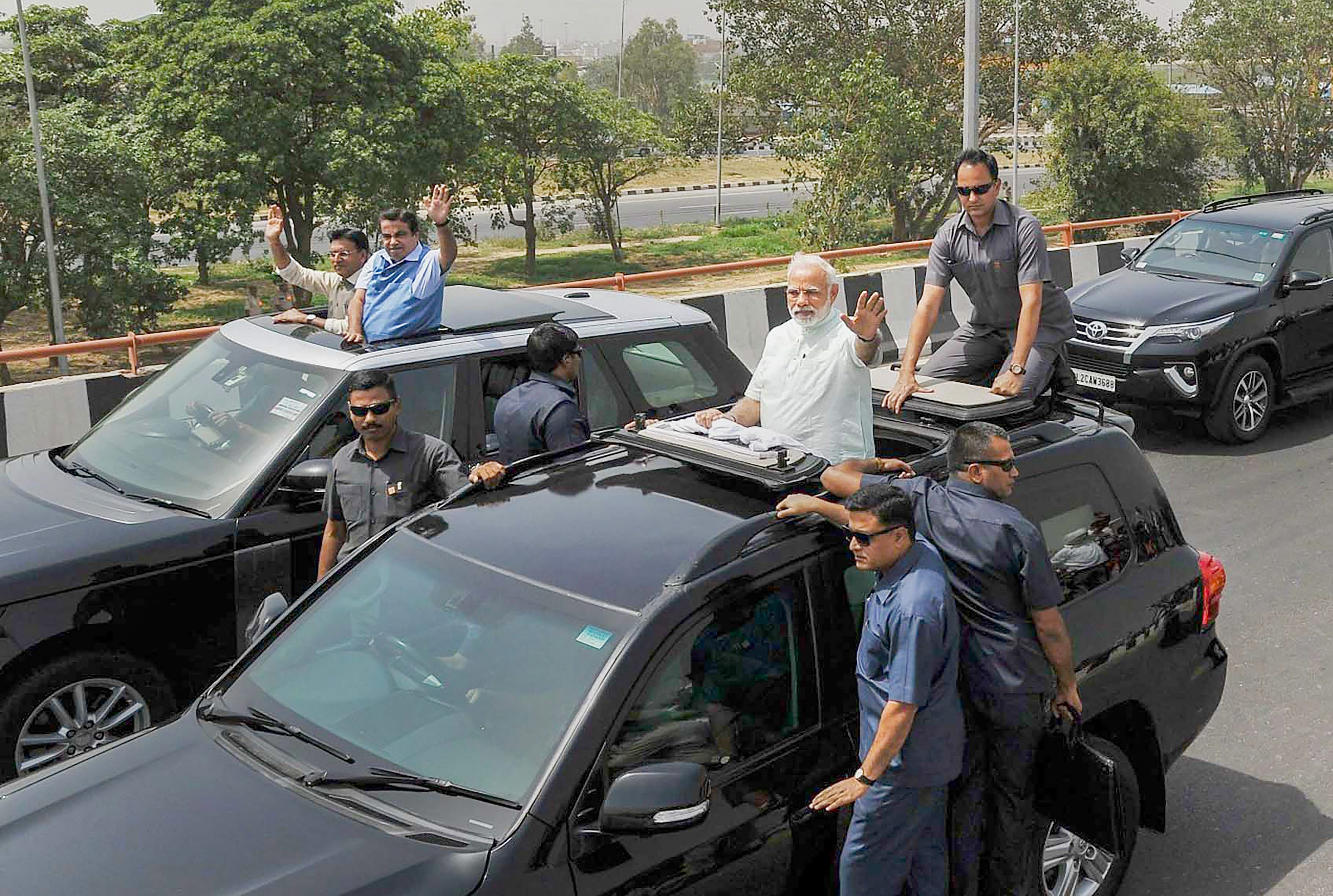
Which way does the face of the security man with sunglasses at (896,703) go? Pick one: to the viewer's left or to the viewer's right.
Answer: to the viewer's left

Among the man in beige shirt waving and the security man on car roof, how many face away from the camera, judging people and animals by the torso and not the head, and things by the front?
0

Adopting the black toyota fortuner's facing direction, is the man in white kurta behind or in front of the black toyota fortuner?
in front

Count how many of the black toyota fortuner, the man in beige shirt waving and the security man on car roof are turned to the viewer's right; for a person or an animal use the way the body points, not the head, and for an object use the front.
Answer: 0

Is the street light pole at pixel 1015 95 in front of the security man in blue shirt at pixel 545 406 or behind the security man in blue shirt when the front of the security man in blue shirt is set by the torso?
in front

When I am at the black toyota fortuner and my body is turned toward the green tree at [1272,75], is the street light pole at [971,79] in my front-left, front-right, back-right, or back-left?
front-left

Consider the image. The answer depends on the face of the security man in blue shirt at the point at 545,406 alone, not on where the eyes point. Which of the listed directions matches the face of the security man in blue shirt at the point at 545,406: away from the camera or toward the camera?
away from the camera

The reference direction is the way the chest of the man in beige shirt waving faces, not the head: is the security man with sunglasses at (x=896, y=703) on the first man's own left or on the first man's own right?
on the first man's own left

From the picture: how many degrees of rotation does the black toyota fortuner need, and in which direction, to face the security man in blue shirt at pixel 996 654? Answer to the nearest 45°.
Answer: approximately 45° to its left

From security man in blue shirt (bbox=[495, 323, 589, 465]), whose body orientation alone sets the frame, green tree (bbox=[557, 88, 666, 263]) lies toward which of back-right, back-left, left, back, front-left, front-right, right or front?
front-left

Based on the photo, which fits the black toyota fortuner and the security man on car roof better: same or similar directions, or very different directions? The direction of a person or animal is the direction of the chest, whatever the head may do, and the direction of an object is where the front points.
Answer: same or similar directions

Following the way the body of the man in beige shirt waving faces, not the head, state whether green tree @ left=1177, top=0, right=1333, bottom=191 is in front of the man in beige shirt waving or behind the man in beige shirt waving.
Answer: behind

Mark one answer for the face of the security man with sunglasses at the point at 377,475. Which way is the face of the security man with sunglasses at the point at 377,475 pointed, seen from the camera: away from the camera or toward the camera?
toward the camera

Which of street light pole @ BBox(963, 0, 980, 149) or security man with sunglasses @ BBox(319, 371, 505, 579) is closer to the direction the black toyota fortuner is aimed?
the security man with sunglasses

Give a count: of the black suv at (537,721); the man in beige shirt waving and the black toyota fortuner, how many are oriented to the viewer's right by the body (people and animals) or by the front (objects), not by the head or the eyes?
0

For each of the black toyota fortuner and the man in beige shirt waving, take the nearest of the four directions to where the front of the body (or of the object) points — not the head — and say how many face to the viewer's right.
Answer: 0

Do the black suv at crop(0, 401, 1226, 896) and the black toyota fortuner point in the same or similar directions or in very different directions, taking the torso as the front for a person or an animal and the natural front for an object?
same or similar directions

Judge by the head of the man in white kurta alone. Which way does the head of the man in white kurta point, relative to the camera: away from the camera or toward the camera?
toward the camera

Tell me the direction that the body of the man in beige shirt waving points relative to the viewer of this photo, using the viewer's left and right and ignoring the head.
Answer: facing the viewer and to the left of the viewer

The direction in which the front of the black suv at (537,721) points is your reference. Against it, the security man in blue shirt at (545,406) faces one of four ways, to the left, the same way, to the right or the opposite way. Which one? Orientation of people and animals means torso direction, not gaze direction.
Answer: the opposite way

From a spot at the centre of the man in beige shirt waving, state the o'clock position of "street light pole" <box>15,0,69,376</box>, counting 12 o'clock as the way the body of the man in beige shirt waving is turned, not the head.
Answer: The street light pole is roughly at 4 o'clock from the man in beige shirt waving.

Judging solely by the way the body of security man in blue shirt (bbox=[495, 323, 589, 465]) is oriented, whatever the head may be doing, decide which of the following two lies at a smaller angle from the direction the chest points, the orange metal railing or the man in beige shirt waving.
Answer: the orange metal railing
